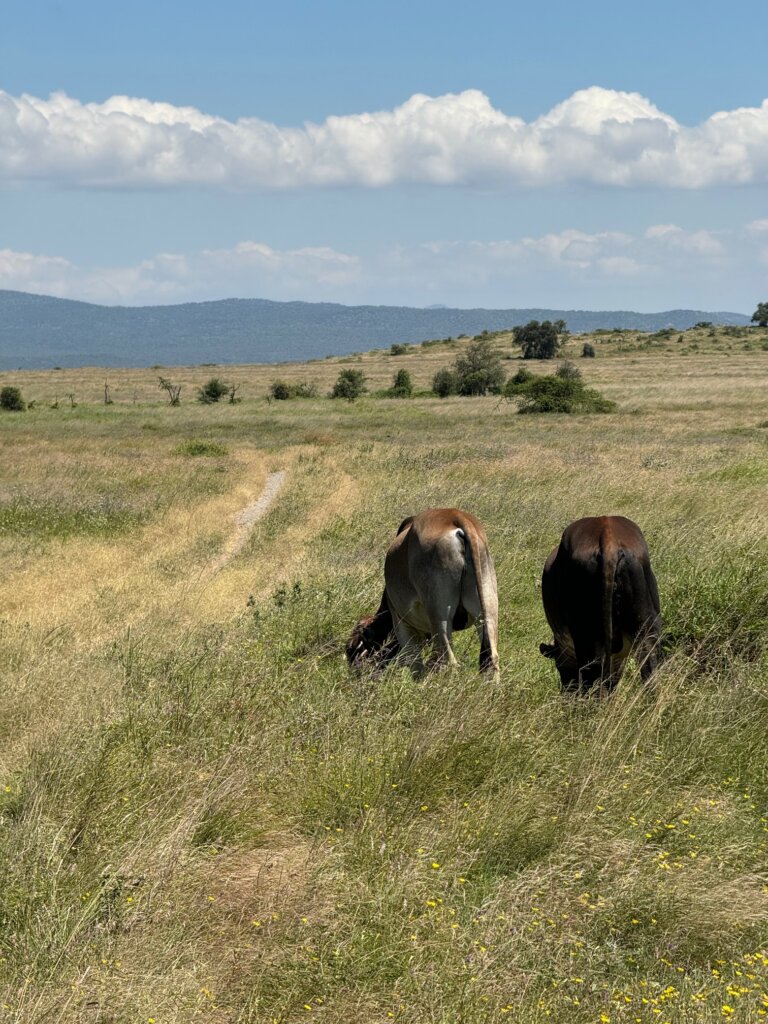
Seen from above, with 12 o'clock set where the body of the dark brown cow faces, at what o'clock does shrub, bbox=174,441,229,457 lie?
The shrub is roughly at 11 o'clock from the dark brown cow.

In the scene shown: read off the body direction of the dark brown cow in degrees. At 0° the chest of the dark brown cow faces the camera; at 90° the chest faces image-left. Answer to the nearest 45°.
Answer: approximately 180°

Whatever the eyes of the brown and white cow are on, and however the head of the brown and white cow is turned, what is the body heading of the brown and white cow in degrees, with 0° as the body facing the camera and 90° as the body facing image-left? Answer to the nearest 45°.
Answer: approximately 135°
